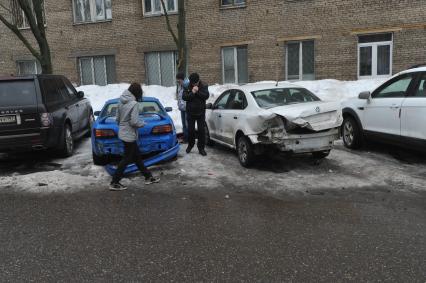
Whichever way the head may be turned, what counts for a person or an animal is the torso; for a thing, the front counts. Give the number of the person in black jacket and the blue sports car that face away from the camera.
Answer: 1

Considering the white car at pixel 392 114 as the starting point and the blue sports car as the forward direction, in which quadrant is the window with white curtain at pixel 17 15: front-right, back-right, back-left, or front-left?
front-right

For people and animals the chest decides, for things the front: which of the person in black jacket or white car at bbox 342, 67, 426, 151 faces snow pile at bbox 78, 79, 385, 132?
the white car

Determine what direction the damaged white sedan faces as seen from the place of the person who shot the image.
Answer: facing away from the viewer and to the left of the viewer

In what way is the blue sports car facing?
away from the camera

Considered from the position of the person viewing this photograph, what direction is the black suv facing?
facing away from the viewer and to the right of the viewer

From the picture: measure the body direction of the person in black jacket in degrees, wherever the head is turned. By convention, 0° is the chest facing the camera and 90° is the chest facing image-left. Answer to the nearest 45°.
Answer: approximately 0°

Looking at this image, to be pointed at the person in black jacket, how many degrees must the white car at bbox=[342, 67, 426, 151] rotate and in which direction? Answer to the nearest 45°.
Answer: approximately 45° to its left

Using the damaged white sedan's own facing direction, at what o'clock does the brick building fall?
The brick building is roughly at 1 o'clock from the damaged white sedan.

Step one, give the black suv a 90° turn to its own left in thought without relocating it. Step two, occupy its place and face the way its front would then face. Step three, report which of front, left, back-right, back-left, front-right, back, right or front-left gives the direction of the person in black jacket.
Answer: back-right

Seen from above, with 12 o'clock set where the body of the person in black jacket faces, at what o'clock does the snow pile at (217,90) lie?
The snow pile is roughly at 6 o'clock from the person in black jacket.

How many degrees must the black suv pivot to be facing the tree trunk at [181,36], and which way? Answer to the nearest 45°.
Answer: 0° — it already faces it

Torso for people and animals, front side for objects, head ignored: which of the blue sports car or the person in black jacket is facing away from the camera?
the blue sports car

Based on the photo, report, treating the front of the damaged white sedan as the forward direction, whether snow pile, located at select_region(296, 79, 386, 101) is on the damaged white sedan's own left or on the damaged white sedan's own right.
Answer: on the damaged white sedan's own right
